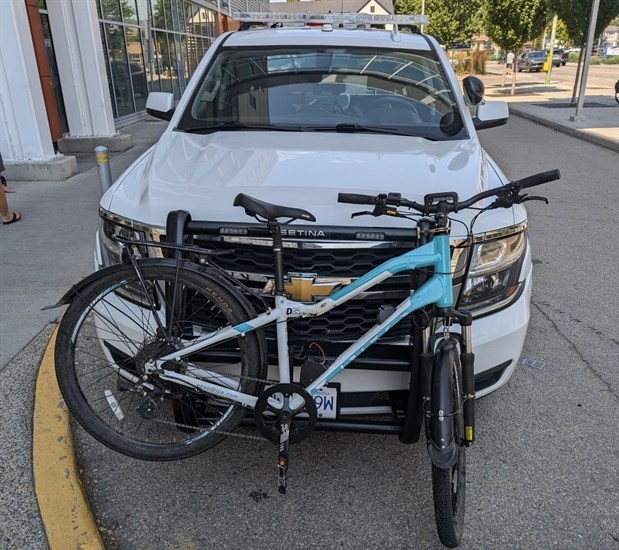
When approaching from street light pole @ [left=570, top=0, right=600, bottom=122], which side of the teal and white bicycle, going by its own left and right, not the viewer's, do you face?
left

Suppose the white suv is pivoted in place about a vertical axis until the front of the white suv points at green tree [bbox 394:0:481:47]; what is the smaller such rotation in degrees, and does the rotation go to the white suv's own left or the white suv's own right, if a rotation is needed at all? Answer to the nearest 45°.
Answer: approximately 180°

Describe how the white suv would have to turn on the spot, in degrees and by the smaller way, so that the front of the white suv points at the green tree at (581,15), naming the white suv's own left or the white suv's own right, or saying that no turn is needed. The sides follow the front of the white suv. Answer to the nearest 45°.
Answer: approximately 135° to the white suv's own left

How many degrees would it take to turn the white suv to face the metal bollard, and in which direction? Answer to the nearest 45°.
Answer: approximately 135° to its right

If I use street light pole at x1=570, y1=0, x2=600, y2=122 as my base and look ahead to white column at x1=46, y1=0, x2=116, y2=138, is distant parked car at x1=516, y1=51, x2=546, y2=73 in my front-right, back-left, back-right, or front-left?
back-right

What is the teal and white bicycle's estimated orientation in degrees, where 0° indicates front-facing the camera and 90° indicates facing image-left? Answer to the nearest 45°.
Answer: approximately 315°

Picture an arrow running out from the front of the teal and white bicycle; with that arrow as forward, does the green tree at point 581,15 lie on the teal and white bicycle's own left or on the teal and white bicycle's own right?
on the teal and white bicycle's own left

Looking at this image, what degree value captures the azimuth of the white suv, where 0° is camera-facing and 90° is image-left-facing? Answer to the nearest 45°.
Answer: approximately 0°

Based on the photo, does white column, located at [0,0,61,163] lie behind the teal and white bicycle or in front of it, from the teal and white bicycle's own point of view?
behind
